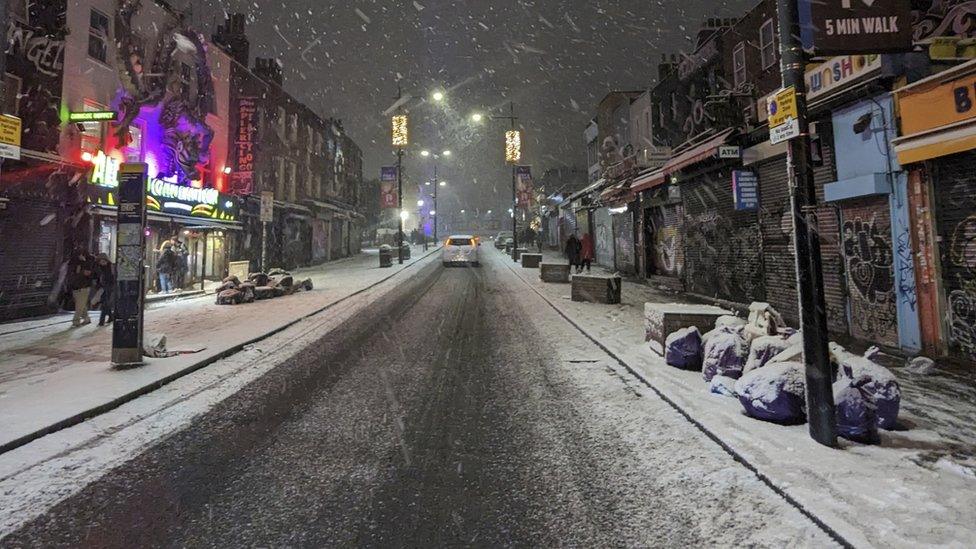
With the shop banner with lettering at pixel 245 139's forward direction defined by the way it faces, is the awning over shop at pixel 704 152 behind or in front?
in front

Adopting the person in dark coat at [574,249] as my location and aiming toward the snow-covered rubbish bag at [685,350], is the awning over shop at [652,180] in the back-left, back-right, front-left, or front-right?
front-left

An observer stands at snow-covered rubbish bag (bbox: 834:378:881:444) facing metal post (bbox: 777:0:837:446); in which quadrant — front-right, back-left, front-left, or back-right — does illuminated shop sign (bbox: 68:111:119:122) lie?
front-right

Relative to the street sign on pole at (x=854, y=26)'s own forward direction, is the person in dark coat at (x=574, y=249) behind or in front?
behind

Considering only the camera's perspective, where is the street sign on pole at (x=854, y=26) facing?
facing the viewer

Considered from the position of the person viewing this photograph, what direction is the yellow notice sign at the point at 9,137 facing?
facing the viewer and to the right of the viewer

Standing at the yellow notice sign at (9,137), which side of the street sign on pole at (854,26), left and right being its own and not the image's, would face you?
right

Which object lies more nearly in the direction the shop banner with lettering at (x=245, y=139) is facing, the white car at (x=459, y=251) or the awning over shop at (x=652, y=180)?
the awning over shop

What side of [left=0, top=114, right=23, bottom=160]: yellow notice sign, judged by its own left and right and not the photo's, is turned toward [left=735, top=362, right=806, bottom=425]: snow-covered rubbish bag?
front

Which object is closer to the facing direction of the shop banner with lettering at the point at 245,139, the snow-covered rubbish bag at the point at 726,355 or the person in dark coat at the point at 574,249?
the snow-covered rubbish bag

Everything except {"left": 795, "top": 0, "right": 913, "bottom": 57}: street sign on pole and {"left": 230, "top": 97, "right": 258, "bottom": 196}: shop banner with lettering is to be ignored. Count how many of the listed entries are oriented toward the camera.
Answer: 2

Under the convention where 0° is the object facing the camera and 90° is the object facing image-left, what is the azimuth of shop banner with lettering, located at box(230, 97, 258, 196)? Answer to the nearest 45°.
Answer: approximately 0°
